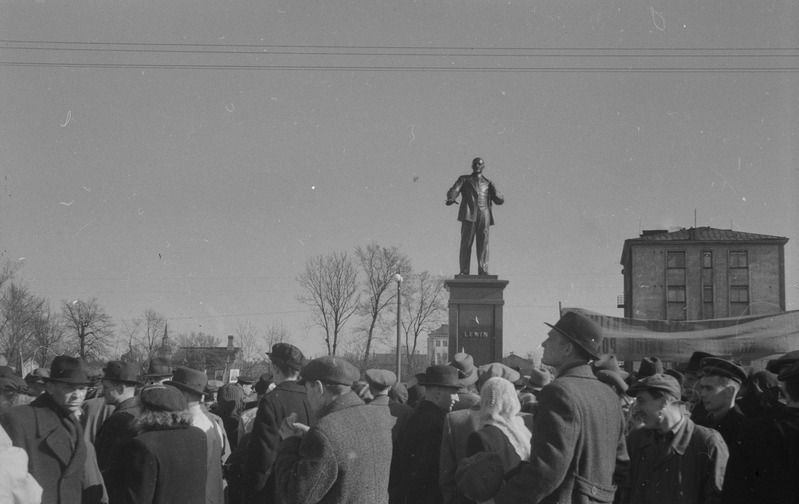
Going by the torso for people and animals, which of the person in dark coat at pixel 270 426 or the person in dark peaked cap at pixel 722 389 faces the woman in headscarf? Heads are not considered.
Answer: the person in dark peaked cap

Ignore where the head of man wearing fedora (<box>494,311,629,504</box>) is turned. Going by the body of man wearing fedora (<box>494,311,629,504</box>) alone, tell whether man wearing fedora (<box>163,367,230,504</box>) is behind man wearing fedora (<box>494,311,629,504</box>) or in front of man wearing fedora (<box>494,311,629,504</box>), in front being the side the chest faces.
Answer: in front

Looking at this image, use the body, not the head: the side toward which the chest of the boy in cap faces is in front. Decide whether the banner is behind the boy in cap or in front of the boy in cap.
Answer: behind

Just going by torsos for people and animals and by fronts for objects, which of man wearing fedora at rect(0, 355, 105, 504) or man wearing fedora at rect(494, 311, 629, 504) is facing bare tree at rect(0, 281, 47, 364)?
man wearing fedora at rect(494, 311, 629, 504)

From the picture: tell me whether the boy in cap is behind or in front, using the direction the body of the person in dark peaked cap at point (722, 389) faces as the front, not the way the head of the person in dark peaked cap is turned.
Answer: in front

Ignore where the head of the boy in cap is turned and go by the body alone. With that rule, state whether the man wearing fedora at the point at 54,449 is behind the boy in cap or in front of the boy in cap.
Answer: in front

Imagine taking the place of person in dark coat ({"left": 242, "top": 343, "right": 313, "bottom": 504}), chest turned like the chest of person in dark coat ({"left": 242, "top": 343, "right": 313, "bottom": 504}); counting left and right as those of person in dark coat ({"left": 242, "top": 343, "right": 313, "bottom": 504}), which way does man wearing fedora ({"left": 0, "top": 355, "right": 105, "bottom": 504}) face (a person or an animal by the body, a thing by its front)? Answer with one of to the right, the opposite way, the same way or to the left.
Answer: the opposite way

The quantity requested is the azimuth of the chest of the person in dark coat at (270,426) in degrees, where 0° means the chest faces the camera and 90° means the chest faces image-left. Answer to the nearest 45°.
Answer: approximately 135°

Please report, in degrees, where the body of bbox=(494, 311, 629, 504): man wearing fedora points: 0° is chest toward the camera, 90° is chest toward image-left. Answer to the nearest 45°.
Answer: approximately 135°

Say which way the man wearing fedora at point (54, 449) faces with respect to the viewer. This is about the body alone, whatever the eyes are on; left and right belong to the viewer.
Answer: facing the viewer and to the right of the viewer

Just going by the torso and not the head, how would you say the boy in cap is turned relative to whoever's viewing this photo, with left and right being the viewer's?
facing the viewer and to the left of the viewer
